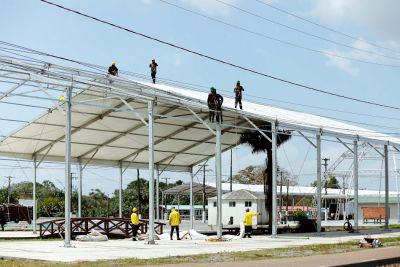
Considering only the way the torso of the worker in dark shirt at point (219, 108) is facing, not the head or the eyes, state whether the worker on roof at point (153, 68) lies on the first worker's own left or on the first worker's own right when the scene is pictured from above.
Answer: on the first worker's own right

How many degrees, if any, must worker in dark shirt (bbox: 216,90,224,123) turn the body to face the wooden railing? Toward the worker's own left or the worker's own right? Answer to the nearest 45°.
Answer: approximately 45° to the worker's own right
